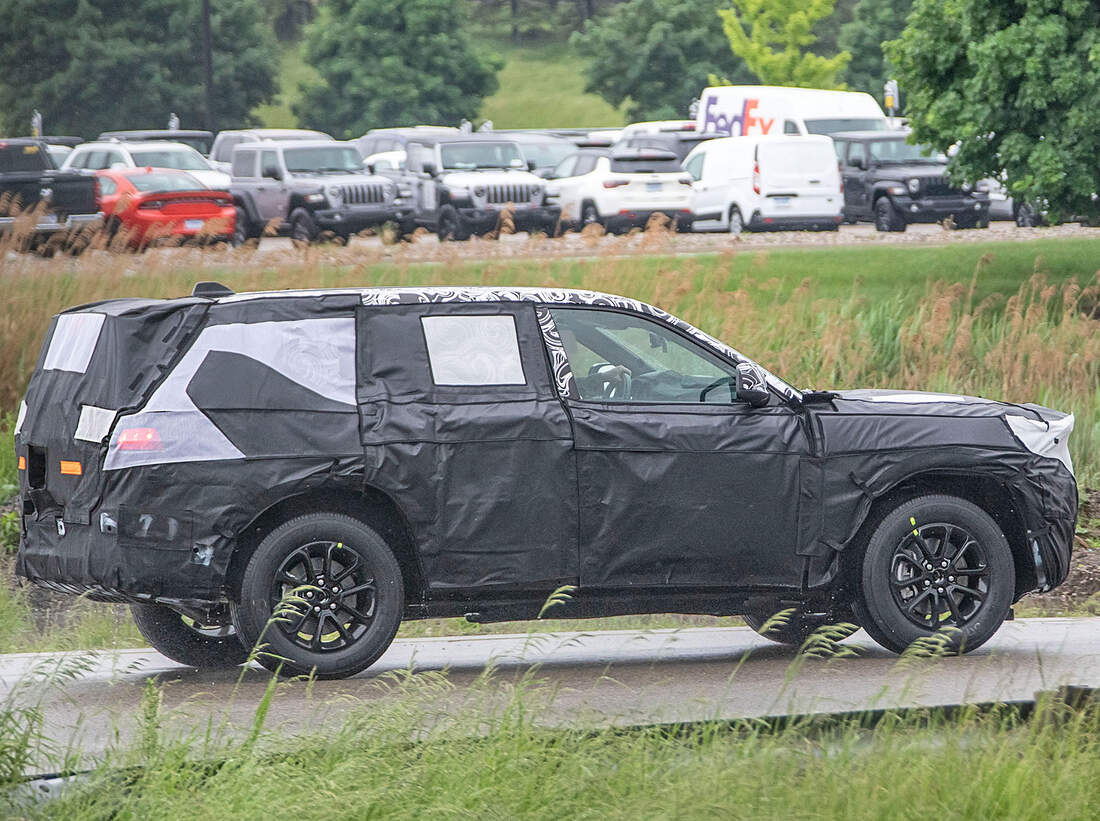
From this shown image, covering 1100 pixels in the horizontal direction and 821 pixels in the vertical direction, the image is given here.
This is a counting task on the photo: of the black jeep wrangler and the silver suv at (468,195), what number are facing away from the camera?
0

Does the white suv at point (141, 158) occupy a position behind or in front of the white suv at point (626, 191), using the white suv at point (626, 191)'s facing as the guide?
in front

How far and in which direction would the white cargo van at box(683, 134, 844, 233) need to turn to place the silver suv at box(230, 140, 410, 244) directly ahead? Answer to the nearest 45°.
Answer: approximately 45° to its left

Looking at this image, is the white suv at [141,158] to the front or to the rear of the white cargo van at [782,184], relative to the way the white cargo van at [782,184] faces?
to the front

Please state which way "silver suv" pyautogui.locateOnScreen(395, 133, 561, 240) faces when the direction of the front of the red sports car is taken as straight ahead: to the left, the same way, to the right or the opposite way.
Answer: the opposite way

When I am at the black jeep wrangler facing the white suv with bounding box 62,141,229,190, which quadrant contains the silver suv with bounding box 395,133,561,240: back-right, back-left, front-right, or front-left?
front-left

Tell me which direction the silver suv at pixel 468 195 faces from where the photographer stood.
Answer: facing the viewer and to the right of the viewer

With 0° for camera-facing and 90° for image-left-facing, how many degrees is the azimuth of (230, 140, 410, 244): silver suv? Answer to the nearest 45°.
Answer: approximately 315°

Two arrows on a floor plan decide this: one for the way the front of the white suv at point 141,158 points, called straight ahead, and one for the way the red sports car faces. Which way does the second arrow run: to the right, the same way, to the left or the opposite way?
the opposite way

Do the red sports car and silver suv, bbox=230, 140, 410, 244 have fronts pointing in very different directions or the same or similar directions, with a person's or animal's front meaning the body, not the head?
very different directions

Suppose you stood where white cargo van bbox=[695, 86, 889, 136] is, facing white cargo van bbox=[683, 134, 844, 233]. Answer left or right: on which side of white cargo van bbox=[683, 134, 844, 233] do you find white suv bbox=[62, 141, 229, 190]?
right

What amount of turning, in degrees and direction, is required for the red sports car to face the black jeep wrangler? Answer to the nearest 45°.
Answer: approximately 135° to its right

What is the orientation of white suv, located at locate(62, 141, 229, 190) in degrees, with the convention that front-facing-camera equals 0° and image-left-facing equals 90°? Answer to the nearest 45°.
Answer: approximately 315°
